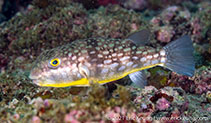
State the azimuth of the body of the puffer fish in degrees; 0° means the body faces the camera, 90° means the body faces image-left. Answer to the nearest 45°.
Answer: approximately 90°
